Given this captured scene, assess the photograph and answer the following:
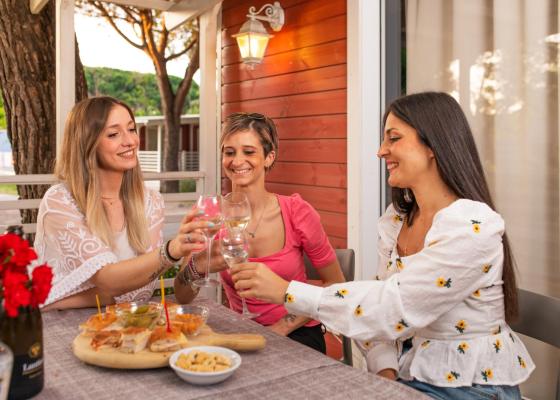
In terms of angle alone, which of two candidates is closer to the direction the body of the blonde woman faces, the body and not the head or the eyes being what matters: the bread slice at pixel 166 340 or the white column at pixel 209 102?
the bread slice

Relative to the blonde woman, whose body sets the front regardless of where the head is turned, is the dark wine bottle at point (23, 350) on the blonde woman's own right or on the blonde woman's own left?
on the blonde woman's own right

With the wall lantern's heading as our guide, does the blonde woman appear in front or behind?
in front

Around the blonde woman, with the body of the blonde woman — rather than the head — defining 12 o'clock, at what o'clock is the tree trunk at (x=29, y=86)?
The tree trunk is roughly at 7 o'clock from the blonde woman.

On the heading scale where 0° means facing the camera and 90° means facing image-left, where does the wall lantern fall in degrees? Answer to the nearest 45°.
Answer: approximately 45°

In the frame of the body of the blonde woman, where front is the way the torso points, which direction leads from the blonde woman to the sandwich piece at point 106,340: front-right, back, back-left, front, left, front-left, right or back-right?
front-right

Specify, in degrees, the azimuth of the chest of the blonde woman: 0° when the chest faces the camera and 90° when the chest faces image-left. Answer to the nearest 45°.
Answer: approximately 315°

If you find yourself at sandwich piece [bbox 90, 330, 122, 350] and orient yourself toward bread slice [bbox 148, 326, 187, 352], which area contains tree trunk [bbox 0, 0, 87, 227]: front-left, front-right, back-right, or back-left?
back-left

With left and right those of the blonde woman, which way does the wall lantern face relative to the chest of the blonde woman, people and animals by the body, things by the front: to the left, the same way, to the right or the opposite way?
to the right

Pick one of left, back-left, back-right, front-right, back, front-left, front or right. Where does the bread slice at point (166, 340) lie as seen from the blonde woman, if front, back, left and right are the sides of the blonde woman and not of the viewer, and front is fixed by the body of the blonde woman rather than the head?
front-right

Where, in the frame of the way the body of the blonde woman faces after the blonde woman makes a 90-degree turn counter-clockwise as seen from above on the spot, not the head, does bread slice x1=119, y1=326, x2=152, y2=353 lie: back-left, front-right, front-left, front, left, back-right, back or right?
back-right

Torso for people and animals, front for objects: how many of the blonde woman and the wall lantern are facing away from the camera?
0

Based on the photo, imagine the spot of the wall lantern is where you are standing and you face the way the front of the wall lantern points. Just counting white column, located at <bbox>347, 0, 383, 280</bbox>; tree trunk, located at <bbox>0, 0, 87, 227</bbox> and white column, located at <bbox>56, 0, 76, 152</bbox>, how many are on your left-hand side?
1

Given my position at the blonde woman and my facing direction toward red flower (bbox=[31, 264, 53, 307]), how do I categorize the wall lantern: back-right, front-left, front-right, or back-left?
back-left

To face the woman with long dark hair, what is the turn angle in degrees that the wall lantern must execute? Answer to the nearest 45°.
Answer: approximately 45° to its left

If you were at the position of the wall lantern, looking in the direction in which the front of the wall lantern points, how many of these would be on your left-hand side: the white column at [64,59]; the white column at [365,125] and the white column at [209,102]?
1
